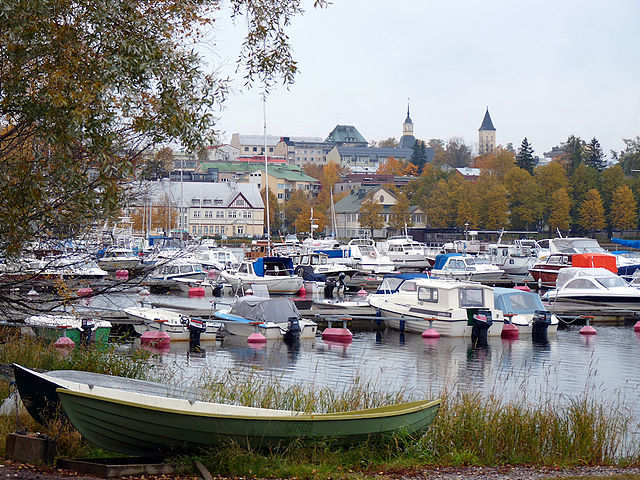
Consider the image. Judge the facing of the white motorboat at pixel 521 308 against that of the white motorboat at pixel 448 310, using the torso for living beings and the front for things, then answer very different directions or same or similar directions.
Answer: same or similar directions

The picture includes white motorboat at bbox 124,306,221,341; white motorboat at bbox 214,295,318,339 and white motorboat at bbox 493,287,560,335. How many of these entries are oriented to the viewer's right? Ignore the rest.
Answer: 0

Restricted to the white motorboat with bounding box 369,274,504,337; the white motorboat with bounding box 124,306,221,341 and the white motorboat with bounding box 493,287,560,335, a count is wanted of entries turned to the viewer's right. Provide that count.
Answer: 0

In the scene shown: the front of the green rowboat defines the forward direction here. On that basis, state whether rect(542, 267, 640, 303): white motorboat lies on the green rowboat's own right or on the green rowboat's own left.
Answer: on the green rowboat's own right

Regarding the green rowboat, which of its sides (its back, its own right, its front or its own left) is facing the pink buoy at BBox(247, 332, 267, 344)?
right

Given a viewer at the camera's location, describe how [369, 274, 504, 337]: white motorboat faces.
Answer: facing away from the viewer and to the left of the viewer

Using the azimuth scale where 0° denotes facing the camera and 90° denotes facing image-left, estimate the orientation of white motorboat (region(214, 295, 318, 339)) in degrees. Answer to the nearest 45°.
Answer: approximately 135°

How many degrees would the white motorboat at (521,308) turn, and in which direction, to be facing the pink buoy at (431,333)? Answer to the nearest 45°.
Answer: approximately 90° to its left

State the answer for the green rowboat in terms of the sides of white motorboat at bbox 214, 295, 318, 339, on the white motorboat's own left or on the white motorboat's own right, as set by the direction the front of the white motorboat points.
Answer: on the white motorboat's own left

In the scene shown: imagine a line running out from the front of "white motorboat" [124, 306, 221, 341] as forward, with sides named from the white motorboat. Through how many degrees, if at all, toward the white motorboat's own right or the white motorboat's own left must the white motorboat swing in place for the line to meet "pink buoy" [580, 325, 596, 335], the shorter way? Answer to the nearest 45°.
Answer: approximately 135° to the white motorboat's own right

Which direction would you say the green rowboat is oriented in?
to the viewer's left

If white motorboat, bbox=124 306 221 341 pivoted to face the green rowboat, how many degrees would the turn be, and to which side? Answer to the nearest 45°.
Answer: approximately 135° to its left

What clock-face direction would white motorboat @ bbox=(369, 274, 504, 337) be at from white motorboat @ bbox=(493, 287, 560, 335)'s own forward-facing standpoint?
white motorboat @ bbox=(369, 274, 504, 337) is roughly at 9 o'clock from white motorboat @ bbox=(493, 287, 560, 335).

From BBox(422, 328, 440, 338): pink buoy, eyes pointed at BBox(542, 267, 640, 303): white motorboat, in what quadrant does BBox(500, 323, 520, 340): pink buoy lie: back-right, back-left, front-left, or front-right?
front-right

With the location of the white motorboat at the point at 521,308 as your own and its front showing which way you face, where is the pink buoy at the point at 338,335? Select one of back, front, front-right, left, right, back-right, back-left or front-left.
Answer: left

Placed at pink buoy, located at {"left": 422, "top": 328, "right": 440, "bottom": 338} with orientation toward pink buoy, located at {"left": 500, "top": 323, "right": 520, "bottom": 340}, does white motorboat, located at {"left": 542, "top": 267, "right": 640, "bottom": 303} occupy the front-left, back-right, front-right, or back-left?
front-left

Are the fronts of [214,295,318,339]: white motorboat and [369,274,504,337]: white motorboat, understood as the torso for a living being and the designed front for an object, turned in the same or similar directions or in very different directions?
same or similar directions

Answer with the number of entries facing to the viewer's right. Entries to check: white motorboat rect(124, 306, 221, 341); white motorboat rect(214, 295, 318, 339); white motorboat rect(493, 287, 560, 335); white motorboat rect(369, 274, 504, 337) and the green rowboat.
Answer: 0

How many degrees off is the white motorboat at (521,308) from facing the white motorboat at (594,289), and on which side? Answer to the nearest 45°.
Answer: approximately 45° to its right

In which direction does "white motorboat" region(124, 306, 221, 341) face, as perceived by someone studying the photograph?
facing away from the viewer and to the left of the viewer
